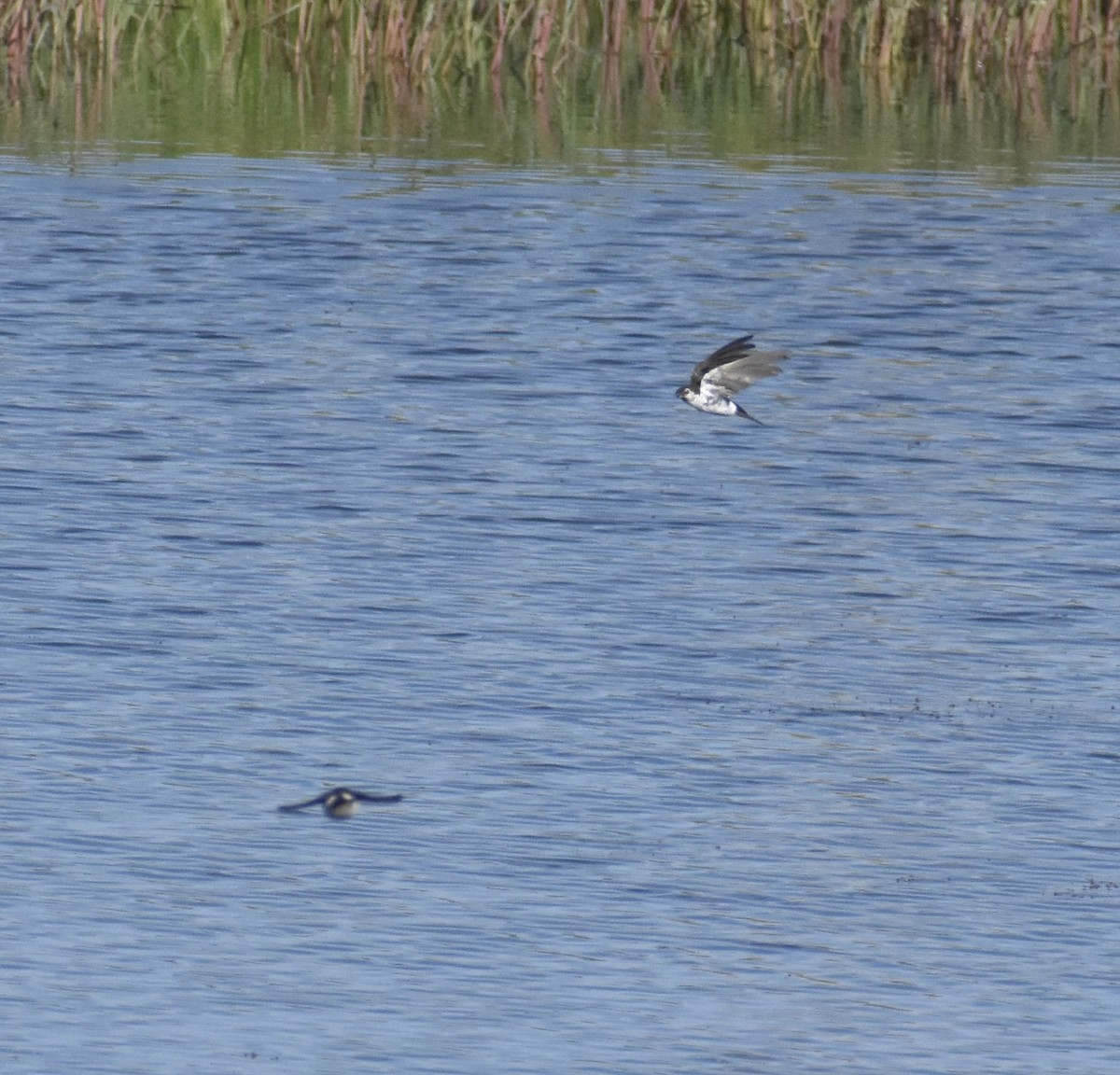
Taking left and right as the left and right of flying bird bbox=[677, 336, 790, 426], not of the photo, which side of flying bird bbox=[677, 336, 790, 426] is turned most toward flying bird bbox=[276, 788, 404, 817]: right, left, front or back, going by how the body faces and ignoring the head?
left

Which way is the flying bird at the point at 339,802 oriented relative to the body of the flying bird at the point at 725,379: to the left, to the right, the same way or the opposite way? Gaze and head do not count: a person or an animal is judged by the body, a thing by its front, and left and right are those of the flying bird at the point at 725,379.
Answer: to the left

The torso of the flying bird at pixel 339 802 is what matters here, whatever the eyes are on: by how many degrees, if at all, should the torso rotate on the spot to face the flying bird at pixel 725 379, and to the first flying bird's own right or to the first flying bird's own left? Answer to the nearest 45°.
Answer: approximately 135° to the first flying bird's own left

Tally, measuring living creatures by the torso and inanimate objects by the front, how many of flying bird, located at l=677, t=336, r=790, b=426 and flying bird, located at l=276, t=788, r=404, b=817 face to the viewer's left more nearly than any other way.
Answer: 1

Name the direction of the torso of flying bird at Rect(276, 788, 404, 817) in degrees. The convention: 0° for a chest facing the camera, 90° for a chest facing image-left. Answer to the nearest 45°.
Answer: approximately 0°

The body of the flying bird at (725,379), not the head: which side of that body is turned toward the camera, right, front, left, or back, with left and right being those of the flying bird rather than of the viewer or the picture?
left
